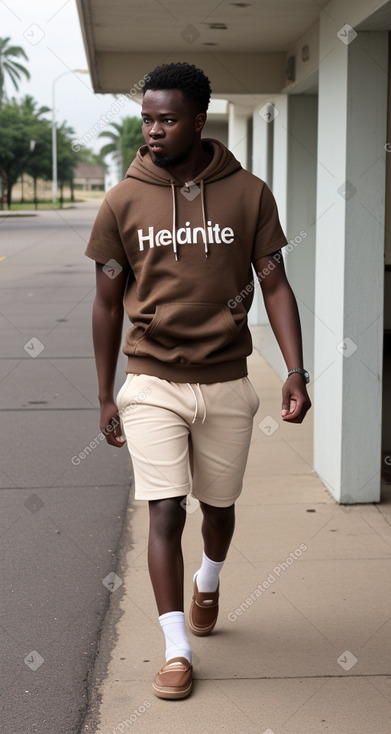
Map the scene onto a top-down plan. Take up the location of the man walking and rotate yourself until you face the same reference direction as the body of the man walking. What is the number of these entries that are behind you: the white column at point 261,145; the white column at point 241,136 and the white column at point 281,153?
3

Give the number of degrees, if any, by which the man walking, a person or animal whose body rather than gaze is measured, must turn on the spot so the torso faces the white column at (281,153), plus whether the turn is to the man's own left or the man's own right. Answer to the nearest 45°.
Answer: approximately 180°

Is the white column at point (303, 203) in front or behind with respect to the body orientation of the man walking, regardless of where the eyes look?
behind

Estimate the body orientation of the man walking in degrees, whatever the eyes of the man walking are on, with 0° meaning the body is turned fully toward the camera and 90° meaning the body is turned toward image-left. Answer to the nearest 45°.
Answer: approximately 0°

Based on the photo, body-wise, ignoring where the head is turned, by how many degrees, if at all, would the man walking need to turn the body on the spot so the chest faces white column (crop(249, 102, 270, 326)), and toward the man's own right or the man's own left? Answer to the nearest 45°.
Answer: approximately 180°

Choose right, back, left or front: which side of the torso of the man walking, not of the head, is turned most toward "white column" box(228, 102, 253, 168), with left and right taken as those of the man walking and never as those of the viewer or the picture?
back
